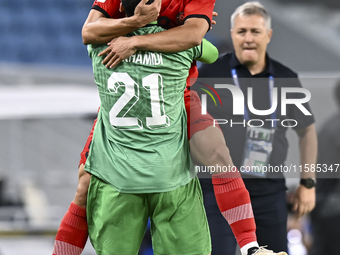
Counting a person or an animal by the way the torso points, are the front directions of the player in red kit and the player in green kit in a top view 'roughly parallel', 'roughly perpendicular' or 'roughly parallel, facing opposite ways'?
roughly parallel, facing opposite ways

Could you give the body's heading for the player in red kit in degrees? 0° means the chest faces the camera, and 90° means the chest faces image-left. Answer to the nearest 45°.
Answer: approximately 0°

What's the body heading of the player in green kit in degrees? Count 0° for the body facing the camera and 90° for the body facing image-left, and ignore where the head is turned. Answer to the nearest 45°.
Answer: approximately 180°
